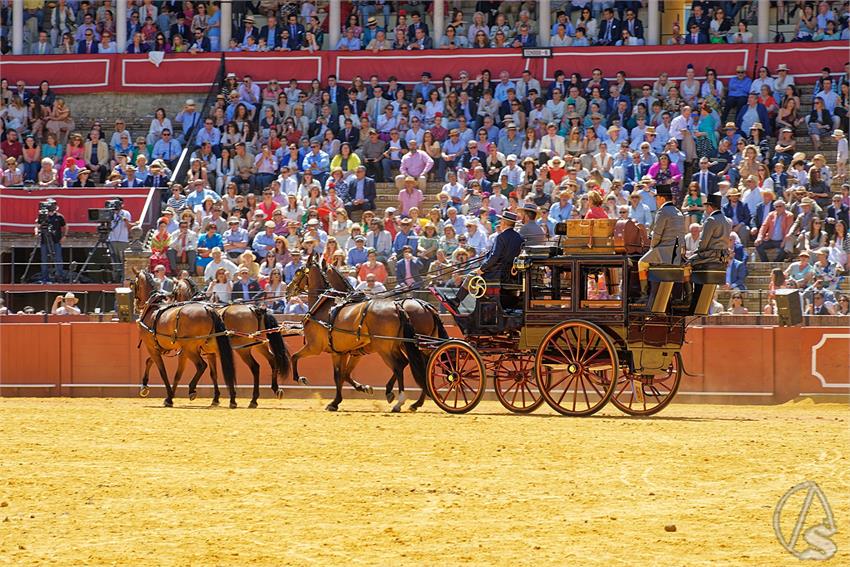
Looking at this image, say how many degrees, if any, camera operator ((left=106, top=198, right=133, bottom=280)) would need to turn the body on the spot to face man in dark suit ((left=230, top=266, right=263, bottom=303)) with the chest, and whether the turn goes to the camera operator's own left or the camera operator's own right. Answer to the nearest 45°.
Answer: approximately 90° to the camera operator's own left

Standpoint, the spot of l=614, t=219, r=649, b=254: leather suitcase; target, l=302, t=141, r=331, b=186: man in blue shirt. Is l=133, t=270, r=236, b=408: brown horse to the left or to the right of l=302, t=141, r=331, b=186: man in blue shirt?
left

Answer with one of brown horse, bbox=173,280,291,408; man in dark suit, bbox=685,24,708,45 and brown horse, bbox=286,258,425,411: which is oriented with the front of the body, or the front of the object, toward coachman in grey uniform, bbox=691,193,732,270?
the man in dark suit

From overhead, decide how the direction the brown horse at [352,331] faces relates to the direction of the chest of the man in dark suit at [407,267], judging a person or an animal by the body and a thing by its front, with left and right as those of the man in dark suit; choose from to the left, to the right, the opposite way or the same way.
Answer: to the right

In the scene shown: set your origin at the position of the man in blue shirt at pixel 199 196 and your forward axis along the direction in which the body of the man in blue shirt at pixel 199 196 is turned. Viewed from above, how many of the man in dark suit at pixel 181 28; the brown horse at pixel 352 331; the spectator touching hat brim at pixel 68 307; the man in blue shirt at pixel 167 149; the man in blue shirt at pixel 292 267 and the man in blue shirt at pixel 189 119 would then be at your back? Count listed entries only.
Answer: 3

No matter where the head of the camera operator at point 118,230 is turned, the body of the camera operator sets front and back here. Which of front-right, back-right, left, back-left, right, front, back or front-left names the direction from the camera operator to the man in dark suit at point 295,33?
back

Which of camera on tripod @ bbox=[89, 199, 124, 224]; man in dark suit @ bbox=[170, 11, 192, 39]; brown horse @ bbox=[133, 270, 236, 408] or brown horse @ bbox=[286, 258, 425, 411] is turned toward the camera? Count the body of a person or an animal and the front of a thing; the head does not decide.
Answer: the man in dark suit

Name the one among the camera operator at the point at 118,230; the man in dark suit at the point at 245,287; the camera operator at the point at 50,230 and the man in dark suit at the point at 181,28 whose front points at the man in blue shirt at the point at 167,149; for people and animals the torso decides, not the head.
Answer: the man in dark suit at the point at 181,28

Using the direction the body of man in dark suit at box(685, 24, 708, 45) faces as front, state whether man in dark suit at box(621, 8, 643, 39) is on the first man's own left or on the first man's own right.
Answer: on the first man's own right

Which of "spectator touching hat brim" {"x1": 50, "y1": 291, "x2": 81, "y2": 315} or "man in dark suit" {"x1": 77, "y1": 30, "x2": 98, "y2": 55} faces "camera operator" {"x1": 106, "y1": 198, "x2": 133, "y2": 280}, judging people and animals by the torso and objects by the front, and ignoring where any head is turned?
the man in dark suit

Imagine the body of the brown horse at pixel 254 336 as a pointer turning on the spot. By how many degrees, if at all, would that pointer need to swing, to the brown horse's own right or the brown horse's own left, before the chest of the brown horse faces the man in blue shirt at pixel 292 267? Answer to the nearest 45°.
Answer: approximately 45° to the brown horse's own right

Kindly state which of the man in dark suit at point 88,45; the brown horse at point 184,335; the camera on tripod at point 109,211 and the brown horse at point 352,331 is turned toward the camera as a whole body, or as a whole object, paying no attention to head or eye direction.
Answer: the man in dark suit

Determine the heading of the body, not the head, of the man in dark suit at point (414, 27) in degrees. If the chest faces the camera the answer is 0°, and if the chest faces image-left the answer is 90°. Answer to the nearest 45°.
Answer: approximately 0°
